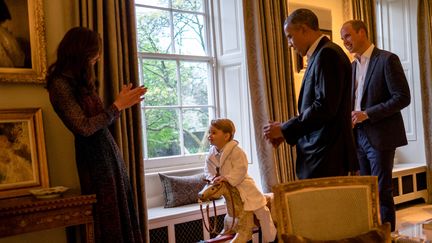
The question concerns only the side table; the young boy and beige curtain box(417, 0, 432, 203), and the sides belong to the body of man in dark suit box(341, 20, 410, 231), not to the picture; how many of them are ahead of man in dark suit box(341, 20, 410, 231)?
2

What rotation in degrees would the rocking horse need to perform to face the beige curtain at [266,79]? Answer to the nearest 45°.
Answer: approximately 135° to its right

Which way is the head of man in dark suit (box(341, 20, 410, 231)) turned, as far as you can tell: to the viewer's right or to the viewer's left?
to the viewer's left

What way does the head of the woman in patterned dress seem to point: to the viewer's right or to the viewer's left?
to the viewer's right

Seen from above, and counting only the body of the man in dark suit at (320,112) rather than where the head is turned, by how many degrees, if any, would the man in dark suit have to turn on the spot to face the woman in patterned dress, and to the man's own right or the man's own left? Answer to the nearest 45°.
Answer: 0° — they already face them

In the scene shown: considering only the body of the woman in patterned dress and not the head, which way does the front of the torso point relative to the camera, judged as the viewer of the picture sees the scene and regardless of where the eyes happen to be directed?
to the viewer's right

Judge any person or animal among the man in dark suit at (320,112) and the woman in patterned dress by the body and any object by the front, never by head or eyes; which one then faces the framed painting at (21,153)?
the man in dark suit

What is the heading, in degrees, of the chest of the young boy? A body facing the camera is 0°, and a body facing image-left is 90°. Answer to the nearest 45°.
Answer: approximately 45°
